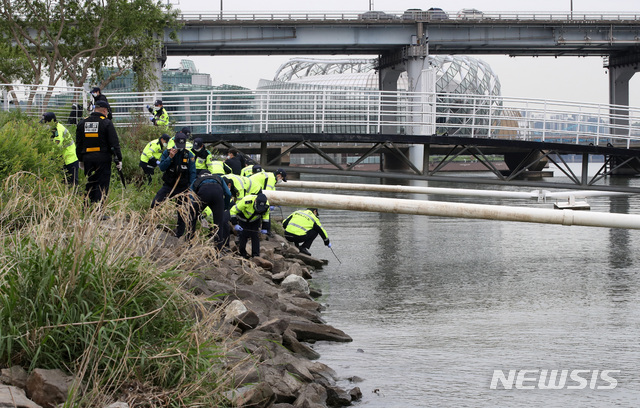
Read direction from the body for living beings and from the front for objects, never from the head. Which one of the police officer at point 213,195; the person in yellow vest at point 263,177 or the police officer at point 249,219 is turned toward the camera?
the police officer at point 249,219

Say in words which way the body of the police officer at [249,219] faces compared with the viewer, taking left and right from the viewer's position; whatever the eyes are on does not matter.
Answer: facing the viewer

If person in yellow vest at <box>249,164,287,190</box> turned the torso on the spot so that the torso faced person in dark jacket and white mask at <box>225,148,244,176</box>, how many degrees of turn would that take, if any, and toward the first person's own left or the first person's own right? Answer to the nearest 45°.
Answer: approximately 90° to the first person's own left

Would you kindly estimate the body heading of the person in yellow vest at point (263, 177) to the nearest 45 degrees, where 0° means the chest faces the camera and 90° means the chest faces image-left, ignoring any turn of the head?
approximately 270°

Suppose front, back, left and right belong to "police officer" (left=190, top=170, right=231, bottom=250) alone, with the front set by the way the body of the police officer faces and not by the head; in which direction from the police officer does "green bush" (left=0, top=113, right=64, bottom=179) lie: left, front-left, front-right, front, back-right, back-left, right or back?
left

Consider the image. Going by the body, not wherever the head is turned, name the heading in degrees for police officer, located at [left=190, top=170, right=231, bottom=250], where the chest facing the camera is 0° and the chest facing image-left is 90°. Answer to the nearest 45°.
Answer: approximately 180°

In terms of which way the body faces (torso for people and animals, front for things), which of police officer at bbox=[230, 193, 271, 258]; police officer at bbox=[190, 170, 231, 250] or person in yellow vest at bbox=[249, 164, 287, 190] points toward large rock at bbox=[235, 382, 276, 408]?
police officer at bbox=[230, 193, 271, 258]

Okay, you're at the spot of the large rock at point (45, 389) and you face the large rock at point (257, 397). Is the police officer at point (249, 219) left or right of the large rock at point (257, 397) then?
left
